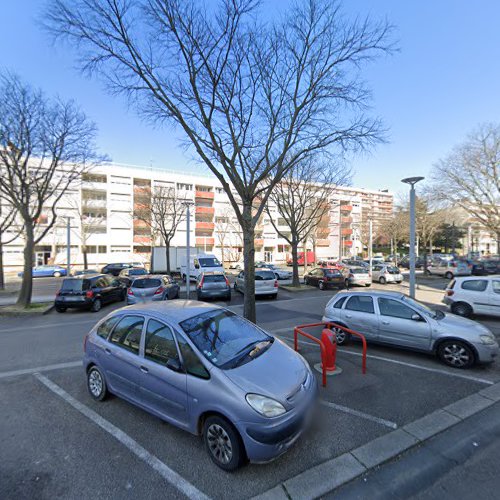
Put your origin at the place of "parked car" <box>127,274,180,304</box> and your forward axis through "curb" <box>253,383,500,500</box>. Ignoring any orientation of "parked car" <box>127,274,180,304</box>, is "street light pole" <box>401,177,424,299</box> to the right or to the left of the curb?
left

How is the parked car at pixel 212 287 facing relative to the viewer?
away from the camera

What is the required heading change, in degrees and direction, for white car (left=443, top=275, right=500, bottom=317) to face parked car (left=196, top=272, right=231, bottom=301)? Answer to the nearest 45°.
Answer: approximately 180°

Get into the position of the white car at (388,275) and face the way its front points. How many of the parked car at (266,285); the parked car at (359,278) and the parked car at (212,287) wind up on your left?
3

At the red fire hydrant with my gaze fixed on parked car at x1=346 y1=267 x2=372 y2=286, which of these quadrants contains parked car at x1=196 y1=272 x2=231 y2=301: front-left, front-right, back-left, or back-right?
front-left

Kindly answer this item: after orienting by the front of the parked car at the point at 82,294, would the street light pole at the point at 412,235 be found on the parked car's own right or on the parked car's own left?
on the parked car's own right

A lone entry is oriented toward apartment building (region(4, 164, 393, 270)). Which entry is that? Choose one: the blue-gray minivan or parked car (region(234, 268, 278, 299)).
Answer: the parked car

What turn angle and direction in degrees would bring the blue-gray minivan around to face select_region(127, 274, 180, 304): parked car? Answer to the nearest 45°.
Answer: approximately 135° to its left

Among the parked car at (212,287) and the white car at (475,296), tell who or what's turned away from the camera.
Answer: the parked car

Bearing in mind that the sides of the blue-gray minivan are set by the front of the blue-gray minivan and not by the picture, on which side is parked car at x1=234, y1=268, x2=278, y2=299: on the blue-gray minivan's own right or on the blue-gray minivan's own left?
on the blue-gray minivan's own left

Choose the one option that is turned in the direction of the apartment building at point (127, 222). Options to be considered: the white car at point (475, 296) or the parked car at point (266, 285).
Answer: the parked car

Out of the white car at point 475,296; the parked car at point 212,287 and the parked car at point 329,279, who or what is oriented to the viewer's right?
the white car

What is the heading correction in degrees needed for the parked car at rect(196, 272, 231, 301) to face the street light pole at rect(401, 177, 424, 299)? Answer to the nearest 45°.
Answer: approximately 135° to its right

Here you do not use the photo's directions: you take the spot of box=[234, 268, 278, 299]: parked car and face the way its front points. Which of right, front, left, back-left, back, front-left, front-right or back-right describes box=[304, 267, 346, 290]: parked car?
right

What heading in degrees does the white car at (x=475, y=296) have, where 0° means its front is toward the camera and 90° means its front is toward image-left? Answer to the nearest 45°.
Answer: approximately 270°

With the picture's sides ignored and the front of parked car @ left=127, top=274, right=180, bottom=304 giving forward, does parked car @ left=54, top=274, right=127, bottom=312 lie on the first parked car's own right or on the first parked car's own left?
on the first parked car's own left

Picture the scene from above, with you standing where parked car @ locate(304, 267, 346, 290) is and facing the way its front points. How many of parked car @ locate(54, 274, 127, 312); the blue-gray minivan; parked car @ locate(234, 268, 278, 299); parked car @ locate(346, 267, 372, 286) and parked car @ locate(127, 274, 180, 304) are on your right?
1

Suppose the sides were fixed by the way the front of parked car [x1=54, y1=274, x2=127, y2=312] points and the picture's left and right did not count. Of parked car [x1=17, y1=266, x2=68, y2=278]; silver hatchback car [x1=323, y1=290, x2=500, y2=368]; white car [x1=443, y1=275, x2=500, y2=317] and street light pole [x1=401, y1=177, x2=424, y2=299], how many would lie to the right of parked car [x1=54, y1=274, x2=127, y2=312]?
3
